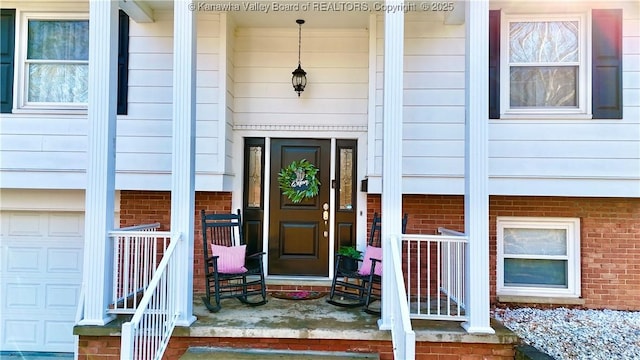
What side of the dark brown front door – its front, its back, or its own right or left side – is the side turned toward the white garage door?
right

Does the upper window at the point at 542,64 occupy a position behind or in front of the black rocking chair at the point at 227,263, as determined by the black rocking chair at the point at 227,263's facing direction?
in front

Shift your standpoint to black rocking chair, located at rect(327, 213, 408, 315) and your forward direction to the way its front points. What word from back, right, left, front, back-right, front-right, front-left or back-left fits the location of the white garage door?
front-right

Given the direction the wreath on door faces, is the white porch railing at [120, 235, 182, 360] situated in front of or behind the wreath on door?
in front

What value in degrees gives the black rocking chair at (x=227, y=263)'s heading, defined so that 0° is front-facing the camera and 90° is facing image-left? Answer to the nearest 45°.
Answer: approximately 315°

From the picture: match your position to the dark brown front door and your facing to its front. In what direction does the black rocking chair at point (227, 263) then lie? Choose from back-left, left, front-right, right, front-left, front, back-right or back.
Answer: front-right

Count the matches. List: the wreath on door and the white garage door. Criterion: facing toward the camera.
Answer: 2

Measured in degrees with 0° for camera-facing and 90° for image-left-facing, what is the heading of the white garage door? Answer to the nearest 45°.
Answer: approximately 0°

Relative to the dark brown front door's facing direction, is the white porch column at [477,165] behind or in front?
in front

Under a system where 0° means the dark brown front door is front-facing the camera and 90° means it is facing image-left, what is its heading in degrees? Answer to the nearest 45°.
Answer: approximately 0°

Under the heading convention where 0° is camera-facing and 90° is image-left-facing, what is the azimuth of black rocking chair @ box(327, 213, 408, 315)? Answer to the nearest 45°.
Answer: approximately 45°
